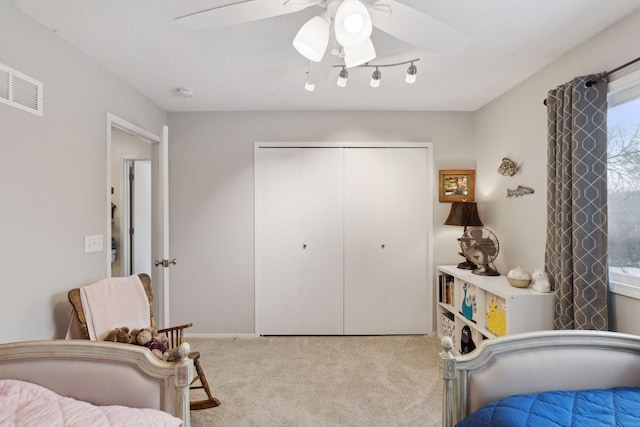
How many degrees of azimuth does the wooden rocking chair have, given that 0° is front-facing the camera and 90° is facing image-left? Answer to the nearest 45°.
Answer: approximately 315°

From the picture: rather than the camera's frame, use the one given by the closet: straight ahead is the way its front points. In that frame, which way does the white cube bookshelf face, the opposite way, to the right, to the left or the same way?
to the right

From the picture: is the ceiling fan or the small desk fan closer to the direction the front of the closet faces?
the ceiling fan

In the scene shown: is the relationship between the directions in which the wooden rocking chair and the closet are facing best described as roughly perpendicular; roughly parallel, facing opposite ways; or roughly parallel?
roughly perpendicular

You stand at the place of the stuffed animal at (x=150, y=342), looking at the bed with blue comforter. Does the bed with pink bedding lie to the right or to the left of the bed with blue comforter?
right
